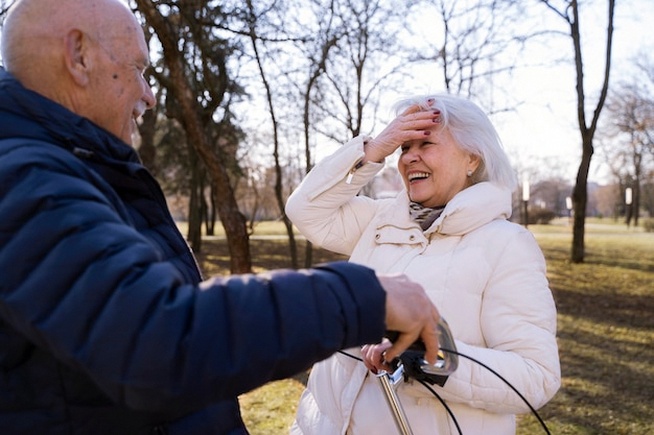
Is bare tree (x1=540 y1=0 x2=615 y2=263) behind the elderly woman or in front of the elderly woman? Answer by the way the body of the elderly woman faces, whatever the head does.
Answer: behind

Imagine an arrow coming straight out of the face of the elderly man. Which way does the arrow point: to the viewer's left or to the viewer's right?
to the viewer's right

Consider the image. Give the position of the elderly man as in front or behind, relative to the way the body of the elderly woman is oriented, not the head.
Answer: in front

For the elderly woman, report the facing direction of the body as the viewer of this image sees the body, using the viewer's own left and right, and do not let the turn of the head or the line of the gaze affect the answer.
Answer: facing the viewer and to the left of the viewer

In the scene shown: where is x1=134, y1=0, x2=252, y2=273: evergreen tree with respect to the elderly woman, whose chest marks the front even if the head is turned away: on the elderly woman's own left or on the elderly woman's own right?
on the elderly woman's own right
